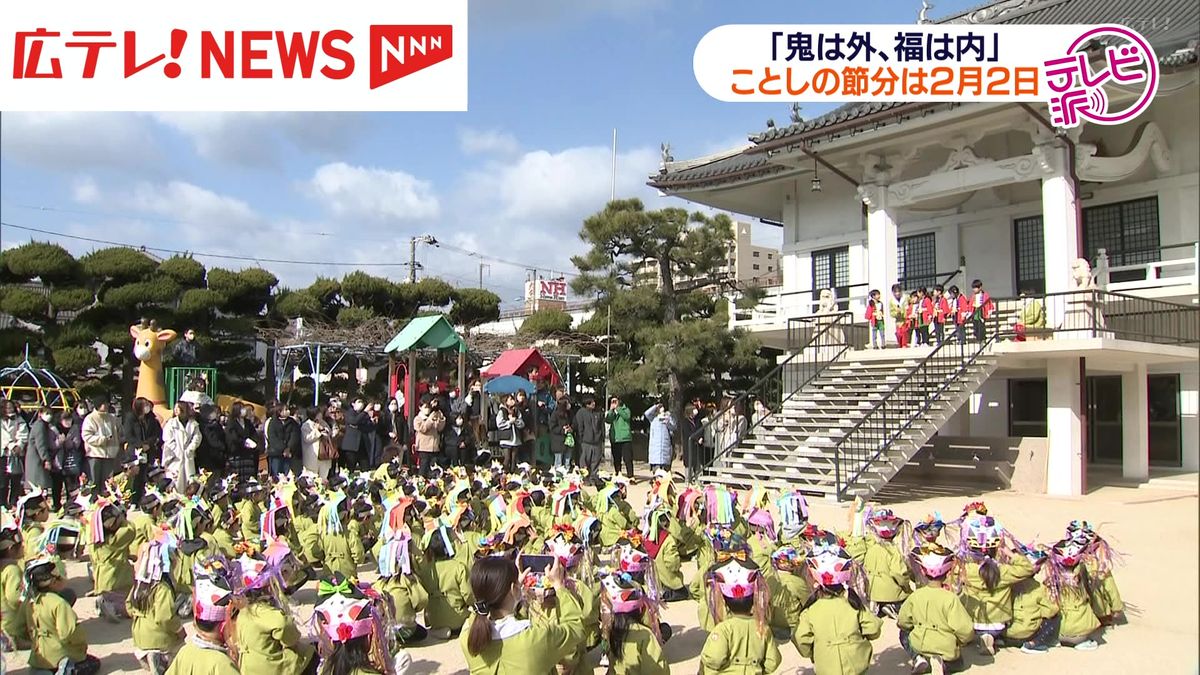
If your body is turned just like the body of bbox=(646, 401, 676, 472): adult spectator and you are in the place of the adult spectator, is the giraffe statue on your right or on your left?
on your right

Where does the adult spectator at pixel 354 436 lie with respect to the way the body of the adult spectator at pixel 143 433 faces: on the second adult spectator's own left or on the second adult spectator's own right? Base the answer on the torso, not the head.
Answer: on the second adult spectator's own left

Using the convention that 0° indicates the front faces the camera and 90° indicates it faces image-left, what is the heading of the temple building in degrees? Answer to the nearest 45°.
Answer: approximately 45°

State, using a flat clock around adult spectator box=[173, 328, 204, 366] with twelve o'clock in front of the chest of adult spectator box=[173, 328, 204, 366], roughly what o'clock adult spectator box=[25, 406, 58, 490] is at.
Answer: adult spectator box=[25, 406, 58, 490] is roughly at 2 o'clock from adult spectator box=[173, 328, 204, 366].

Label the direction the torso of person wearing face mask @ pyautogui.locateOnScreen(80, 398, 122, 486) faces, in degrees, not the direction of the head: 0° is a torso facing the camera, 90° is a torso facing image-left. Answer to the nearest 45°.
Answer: approximately 315°

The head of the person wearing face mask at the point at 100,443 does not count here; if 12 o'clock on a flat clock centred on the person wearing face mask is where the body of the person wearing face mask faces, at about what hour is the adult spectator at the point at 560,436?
The adult spectator is roughly at 10 o'clock from the person wearing face mask.

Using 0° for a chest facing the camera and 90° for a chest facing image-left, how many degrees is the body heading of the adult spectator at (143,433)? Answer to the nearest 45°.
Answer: approximately 315°

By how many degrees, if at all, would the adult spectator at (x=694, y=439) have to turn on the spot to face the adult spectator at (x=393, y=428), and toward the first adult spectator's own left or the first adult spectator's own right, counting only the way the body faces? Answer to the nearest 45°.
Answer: approximately 135° to the first adult spectator's own right

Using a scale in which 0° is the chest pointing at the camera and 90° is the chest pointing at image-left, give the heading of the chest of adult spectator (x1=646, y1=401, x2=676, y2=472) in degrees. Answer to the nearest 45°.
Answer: approximately 0°
